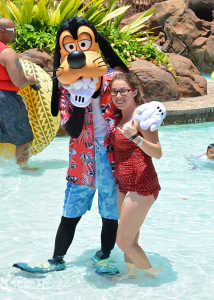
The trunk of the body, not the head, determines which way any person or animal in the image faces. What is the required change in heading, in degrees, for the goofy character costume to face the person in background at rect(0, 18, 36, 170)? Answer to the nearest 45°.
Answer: approximately 180°

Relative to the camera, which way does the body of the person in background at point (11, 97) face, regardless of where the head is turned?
to the viewer's right

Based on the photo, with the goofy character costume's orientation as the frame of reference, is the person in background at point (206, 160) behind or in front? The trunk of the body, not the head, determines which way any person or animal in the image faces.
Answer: behind

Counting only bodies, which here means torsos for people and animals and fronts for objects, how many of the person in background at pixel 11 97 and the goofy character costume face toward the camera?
1

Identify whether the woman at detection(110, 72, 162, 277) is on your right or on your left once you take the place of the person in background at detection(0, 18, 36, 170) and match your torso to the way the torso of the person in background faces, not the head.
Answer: on your right

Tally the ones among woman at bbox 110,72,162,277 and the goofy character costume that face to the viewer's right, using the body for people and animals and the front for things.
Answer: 0

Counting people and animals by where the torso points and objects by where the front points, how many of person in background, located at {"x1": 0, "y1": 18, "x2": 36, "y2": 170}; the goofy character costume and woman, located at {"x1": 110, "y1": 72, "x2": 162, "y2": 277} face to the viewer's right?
1

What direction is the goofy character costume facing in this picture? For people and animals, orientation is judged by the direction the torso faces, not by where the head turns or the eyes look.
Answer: toward the camera

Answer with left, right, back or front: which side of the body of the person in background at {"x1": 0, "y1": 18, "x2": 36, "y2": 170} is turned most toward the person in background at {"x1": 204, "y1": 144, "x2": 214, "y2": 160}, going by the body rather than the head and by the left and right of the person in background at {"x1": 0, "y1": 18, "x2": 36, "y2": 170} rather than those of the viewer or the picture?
front

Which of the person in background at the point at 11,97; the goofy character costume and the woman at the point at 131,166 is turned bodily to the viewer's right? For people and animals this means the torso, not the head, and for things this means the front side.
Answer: the person in background

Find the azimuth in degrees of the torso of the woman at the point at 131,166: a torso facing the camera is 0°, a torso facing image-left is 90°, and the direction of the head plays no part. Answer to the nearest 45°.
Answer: approximately 45°

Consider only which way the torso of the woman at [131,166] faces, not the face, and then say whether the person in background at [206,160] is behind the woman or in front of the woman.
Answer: behind

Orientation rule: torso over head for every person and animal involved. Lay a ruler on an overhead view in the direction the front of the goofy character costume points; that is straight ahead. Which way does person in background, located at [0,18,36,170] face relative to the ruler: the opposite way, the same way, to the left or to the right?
to the left

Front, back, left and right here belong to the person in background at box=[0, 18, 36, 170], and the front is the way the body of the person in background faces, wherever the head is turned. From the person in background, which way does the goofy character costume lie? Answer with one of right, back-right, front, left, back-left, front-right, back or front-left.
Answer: right
